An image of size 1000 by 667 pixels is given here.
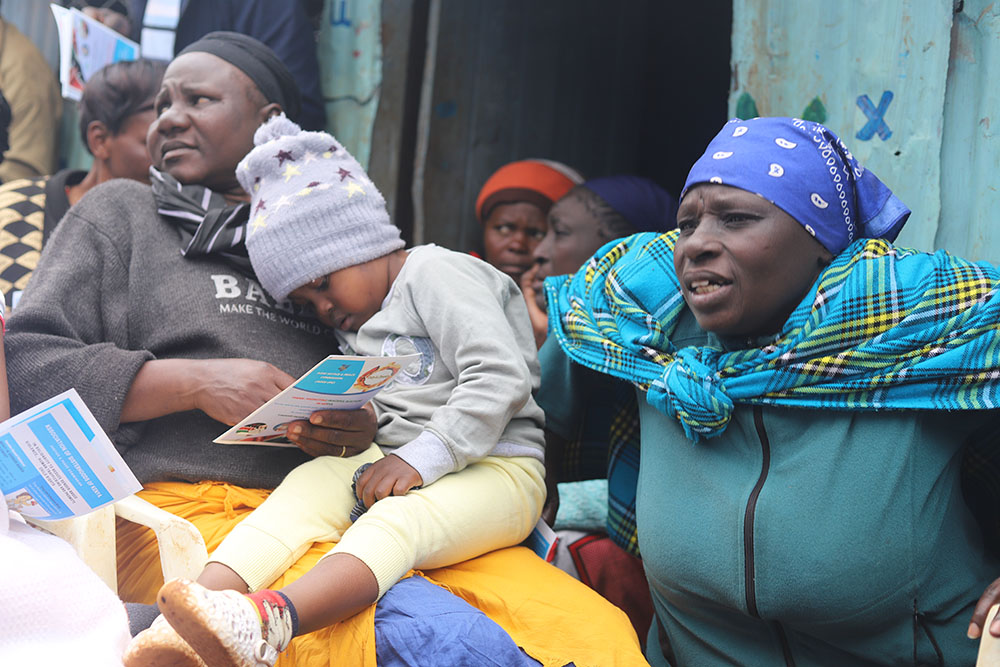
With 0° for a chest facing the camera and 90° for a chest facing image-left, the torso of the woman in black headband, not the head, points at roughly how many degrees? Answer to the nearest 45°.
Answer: approximately 315°
